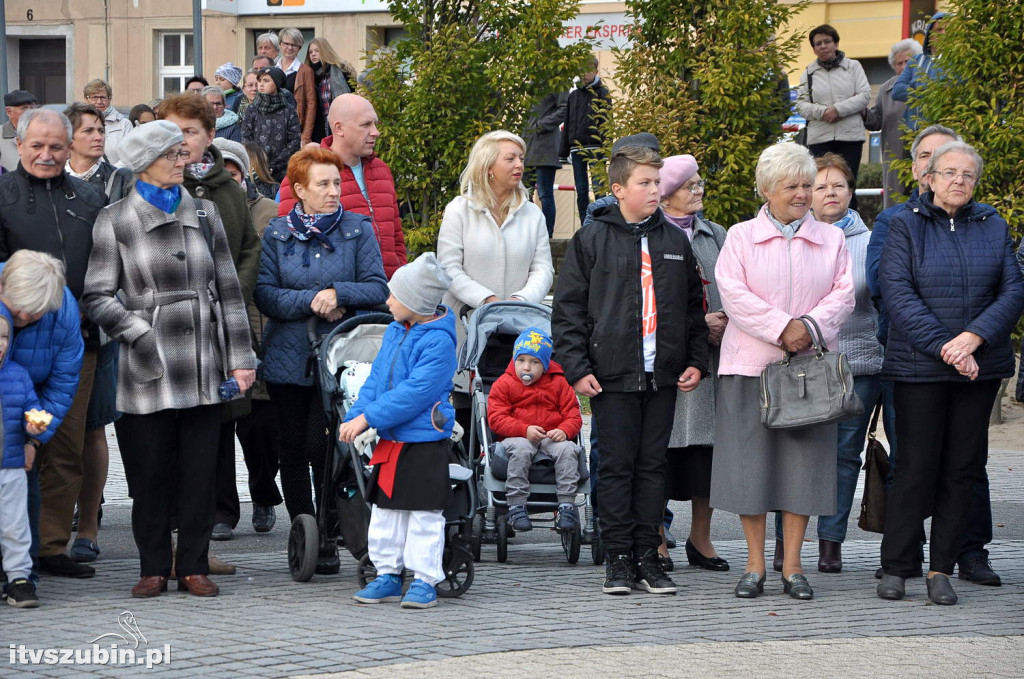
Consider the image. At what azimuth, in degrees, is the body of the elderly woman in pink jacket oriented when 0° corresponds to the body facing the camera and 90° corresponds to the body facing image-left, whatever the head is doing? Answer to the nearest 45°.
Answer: approximately 0°

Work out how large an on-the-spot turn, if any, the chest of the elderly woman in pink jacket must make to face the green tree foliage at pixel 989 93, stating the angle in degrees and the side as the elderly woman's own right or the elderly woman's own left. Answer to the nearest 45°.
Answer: approximately 180°

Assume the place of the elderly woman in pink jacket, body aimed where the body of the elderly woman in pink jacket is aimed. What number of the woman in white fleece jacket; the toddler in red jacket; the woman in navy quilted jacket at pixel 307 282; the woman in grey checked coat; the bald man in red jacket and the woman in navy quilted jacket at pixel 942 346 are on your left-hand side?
1

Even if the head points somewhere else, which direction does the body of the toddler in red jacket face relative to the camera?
toward the camera

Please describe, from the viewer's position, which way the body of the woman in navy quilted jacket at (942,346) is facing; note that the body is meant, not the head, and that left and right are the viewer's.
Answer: facing the viewer

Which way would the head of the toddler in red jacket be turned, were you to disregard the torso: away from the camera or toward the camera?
toward the camera

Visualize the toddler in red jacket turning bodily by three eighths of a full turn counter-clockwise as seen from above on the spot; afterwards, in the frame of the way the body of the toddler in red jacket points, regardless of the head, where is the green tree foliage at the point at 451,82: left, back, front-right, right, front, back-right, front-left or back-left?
front-left

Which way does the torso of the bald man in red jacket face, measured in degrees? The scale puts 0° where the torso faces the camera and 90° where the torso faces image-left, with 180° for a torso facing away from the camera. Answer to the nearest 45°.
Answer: approximately 315°

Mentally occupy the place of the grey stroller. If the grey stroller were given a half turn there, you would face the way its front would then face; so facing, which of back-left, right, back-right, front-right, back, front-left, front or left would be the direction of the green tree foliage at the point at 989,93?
front-right

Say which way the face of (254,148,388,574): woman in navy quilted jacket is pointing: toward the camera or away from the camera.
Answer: toward the camera

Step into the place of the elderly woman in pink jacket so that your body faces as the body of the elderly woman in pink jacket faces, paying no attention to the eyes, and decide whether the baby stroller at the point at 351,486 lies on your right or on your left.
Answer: on your right

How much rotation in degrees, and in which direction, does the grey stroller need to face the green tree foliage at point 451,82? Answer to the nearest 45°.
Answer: approximately 180°

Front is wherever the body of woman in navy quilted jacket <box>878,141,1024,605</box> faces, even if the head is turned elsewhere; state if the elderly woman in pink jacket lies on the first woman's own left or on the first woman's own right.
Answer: on the first woman's own right

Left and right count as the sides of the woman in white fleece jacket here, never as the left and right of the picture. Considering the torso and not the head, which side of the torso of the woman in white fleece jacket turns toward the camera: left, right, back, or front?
front

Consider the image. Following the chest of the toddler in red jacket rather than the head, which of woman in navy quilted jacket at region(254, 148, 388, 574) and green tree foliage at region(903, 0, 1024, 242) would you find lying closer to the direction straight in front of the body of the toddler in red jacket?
the woman in navy quilted jacket
